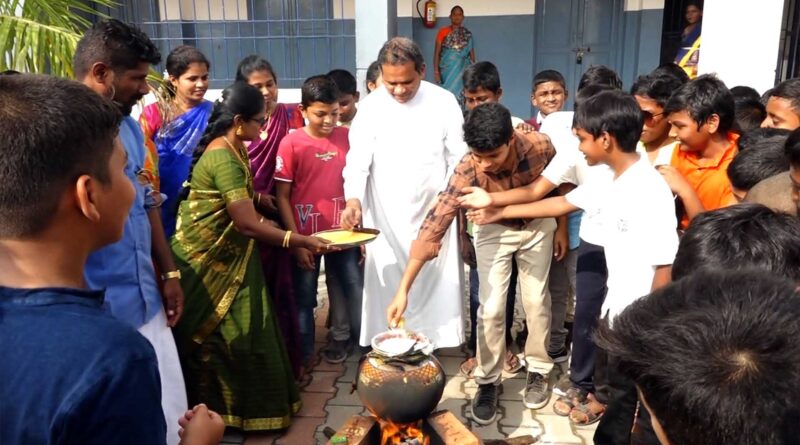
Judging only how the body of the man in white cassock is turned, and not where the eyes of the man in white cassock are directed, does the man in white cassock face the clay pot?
yes

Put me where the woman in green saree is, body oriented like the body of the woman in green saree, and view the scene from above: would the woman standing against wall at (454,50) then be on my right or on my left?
on my left

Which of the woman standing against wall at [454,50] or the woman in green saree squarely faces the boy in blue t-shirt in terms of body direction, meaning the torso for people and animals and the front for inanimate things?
the woman standing against wall

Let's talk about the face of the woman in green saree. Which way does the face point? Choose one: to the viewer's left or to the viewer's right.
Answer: to the viewer's right

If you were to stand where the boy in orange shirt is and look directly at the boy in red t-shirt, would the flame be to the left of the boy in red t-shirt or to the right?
left

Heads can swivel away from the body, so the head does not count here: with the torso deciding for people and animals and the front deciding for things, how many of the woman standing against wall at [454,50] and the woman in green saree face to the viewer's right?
1

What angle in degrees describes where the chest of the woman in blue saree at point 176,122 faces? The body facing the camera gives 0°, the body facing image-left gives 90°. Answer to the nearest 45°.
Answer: approximately 315°

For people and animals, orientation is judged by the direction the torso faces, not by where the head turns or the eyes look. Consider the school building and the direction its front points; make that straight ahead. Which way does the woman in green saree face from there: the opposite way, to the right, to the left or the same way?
to the left

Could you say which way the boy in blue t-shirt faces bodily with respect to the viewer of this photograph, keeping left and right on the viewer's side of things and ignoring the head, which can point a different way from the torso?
facing away from the viewer and to the right of the viewer

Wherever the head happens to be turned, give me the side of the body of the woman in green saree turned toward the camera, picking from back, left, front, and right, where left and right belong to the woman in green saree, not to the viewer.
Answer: right

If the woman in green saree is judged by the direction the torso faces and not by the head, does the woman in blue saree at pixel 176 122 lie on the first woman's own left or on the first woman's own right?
on the first woman's own left

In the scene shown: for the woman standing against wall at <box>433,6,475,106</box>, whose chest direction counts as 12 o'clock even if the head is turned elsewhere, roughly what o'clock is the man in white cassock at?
The man in white cassock is roughly at 12 o'clock from the woman standing against wall.
